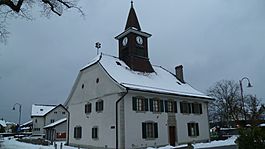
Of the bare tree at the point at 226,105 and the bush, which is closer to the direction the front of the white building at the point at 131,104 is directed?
the bush

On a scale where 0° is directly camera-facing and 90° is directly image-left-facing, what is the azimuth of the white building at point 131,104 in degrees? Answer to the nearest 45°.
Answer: approximately 315°

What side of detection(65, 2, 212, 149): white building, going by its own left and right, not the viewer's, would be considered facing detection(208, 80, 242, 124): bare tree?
left

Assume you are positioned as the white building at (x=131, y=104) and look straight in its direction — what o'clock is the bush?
The bush is roughly at 1 o'clock from the white building.
